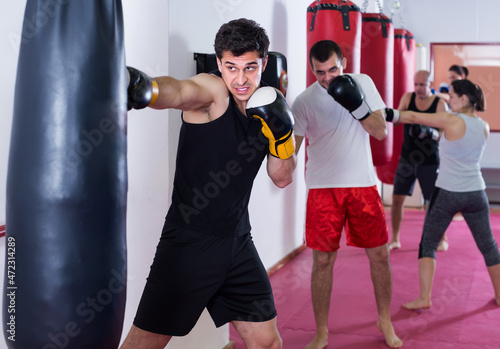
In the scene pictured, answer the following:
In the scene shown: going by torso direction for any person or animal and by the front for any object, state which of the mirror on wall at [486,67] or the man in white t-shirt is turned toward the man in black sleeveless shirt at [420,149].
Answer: the mirror on wall

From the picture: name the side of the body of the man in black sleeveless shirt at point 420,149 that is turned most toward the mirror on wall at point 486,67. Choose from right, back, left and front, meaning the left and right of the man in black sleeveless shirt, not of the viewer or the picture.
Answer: back

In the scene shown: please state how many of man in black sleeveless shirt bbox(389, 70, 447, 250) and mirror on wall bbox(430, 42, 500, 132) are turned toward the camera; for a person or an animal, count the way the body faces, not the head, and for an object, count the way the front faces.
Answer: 2

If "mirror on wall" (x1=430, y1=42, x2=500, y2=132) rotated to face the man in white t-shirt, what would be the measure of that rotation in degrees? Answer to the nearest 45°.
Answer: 0° — it already faces them

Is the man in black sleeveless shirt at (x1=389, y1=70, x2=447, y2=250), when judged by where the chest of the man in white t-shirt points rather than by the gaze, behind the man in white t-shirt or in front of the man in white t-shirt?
behind

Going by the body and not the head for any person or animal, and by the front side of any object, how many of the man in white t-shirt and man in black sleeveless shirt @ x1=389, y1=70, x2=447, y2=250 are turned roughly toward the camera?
2

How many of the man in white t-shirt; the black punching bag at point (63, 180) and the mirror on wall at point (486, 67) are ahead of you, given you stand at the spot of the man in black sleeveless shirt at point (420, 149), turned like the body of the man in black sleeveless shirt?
2

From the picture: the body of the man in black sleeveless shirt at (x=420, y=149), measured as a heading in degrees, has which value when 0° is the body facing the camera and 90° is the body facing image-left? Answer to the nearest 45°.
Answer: approximately 0°
